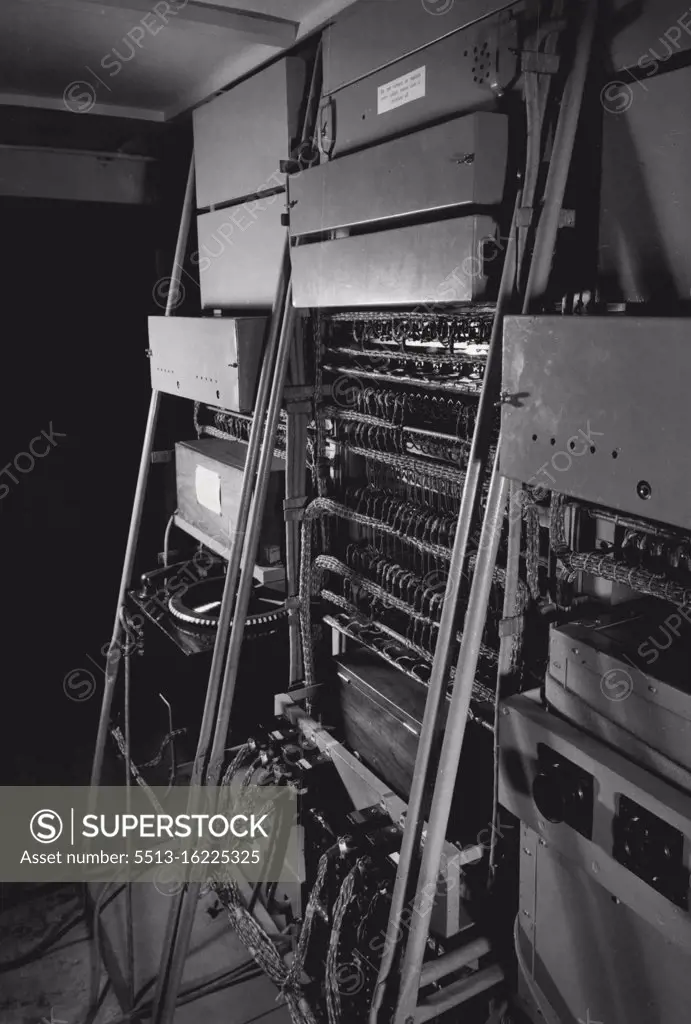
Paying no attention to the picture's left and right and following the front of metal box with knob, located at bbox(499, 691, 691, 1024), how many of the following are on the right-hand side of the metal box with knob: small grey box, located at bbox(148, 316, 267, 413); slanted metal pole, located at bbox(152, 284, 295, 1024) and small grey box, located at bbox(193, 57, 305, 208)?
3

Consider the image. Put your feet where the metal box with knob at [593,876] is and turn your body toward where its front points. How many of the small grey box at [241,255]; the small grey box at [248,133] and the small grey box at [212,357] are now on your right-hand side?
3

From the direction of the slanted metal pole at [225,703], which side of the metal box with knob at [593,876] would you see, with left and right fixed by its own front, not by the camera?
right

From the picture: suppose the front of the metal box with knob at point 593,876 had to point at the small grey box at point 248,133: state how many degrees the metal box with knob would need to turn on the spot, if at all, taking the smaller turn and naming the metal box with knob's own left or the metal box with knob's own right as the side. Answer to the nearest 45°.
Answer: approximately 90° to the metal box with knob's own right

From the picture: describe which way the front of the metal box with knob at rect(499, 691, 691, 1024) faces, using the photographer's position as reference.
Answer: facing the viewer and to the left of the viewer

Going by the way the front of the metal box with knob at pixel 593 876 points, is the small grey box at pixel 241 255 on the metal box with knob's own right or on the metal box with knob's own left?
on the metal box with knob's own right

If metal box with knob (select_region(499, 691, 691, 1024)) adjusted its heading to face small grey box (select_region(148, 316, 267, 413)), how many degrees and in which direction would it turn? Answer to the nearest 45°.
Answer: approximately 90° to its right

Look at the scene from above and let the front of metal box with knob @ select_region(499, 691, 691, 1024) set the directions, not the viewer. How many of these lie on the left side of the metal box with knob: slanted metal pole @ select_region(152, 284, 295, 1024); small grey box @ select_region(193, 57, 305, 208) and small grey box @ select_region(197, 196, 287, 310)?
0
